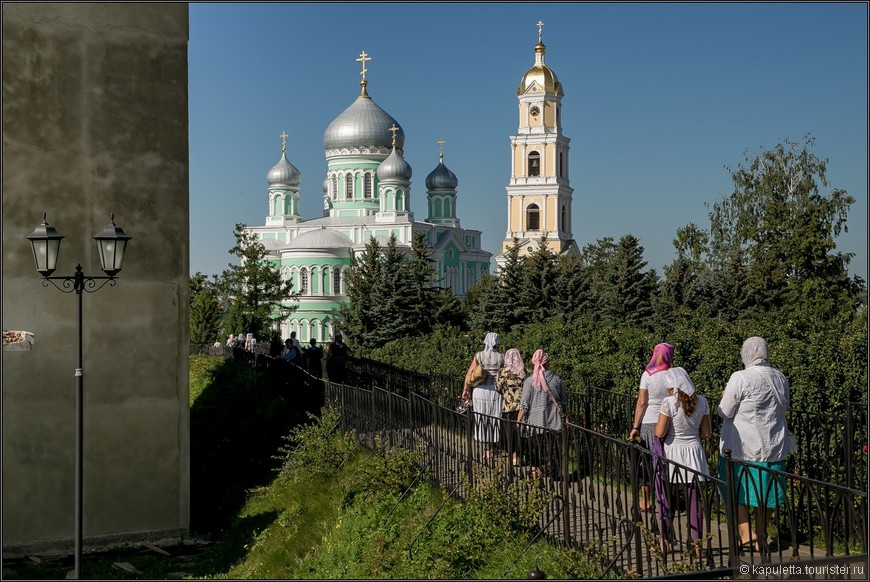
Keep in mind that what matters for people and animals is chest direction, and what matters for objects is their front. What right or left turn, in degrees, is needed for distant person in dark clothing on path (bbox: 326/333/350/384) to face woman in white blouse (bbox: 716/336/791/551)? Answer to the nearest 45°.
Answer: approximately 180°

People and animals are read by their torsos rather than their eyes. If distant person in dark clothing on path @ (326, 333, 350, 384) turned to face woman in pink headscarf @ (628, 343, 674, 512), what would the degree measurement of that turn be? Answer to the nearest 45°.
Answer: approximately 180°

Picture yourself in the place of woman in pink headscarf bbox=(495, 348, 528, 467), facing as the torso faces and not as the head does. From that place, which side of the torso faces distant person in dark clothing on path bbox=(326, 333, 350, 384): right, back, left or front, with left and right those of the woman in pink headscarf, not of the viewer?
front

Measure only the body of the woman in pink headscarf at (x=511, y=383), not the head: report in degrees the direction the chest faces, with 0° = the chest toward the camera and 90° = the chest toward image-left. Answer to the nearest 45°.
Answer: approximately 180°

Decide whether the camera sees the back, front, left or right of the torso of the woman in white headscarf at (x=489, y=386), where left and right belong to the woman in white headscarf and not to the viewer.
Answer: back

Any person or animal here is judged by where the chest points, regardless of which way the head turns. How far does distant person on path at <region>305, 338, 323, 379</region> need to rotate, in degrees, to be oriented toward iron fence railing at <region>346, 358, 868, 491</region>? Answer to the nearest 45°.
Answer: approximately 180°

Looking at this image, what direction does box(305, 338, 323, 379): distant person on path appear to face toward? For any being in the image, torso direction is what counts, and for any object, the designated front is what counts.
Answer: away from the camera

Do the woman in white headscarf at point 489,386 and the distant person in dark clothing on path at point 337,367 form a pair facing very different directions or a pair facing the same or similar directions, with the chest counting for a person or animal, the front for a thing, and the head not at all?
same or similar directions

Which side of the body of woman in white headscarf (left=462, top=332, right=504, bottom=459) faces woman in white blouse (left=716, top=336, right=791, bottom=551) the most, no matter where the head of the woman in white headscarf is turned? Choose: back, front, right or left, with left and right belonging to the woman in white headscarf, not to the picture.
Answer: back

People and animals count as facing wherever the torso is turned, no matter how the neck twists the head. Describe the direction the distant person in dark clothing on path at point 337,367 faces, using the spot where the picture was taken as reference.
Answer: facing away from the viewer

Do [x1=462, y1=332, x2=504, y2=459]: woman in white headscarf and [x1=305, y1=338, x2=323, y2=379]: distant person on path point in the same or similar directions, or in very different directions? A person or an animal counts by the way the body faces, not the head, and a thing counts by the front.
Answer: same or similar directions

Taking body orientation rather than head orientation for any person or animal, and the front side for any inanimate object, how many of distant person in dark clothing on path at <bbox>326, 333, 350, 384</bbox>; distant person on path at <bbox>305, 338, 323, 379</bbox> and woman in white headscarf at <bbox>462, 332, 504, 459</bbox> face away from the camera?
3

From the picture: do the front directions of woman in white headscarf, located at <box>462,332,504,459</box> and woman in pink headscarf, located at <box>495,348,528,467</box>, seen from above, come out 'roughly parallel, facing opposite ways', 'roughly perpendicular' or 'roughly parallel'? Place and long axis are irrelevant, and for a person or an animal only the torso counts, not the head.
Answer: roughly parallel

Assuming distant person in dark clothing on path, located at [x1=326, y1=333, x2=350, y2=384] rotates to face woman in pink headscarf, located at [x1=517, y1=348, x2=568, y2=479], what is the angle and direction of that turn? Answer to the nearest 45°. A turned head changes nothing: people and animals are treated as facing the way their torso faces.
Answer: approximately 180°

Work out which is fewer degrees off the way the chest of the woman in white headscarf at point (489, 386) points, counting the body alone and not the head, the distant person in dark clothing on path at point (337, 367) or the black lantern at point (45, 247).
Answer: the distant person in dark clothing on path

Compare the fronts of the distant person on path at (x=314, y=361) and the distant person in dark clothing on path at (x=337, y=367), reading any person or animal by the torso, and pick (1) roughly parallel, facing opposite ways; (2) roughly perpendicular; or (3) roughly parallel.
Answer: roughly parallel
